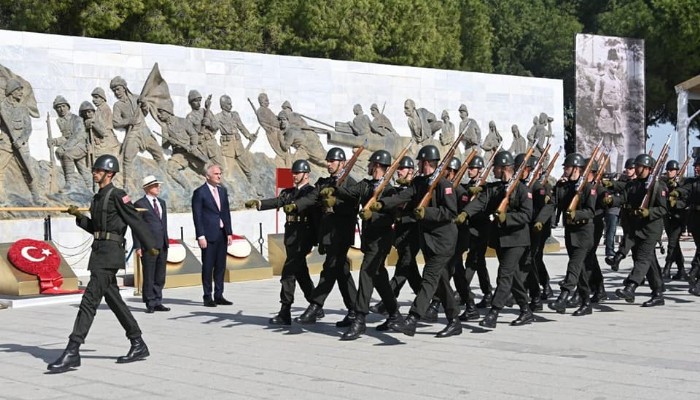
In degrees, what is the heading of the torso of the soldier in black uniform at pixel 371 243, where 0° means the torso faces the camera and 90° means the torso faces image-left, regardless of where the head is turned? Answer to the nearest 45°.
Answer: approximately 45°

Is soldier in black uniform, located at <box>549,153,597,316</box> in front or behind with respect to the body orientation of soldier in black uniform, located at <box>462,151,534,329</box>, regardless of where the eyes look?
behind

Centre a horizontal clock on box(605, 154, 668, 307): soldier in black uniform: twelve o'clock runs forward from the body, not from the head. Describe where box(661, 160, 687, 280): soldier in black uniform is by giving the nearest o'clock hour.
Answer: box(661, 160, 687, 280): soldier in black uniform is roughly at 5 o'clock from box(605, 154, 668, 307): soldier in black uniform.

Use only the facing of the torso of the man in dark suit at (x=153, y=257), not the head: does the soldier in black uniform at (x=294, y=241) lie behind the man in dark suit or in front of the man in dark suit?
in front

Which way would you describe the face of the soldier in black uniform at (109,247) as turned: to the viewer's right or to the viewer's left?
to the viewer's left

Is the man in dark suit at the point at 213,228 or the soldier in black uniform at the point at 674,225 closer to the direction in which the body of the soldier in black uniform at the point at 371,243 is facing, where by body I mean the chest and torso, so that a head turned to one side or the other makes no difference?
the man in dark suit

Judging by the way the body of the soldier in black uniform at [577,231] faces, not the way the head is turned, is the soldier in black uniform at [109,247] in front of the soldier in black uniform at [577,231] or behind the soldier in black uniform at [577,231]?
in front
